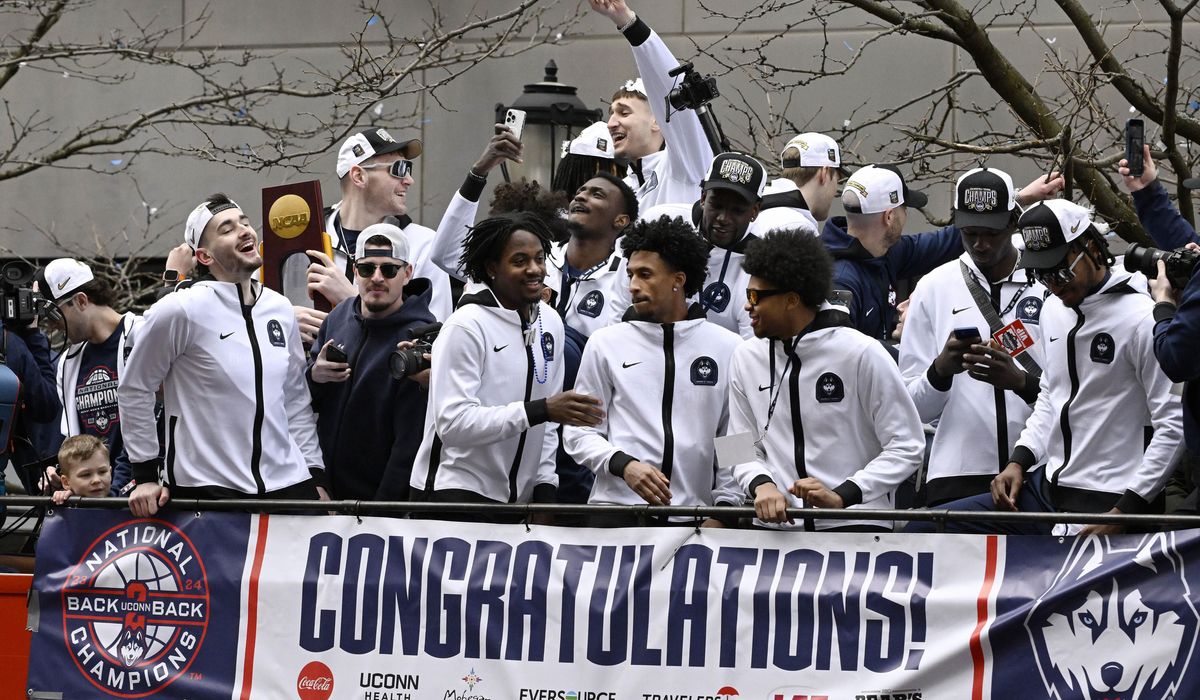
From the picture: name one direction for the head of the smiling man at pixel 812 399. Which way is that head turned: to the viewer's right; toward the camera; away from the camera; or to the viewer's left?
to the viewer's left

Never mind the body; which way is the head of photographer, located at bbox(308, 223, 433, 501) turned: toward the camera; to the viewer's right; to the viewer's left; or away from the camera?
toward the camera

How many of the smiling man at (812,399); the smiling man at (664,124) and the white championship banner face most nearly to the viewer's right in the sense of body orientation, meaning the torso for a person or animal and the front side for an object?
0

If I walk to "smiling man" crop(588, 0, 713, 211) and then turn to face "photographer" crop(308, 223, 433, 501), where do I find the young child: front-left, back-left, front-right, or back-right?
front-right

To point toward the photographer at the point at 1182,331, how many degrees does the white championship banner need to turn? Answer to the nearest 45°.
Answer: approximately 90° to its left

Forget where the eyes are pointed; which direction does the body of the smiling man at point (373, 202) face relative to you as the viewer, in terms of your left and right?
facing the viewer and to the right of the viewer

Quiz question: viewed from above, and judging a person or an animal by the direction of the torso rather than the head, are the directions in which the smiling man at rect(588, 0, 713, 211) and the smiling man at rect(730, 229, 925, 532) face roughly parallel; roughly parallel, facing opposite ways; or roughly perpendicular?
roughly parallel

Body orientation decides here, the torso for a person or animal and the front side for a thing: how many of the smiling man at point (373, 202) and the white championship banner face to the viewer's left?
0

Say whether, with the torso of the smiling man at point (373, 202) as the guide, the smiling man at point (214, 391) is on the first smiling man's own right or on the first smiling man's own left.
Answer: on the first smiling man's own right

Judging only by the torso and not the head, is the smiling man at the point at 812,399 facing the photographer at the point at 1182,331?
no

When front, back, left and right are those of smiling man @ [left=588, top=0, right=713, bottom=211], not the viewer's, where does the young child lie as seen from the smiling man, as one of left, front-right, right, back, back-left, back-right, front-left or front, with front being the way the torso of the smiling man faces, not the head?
front-right

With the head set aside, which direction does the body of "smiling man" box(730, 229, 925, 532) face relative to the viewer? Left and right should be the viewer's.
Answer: facing the viewer and to the left of the viewer

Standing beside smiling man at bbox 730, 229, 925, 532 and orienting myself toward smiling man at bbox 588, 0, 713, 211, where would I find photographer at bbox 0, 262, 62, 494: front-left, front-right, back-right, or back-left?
front-left

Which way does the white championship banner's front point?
toward the camera

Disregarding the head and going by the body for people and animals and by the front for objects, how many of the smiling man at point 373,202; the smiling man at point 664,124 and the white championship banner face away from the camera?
0
